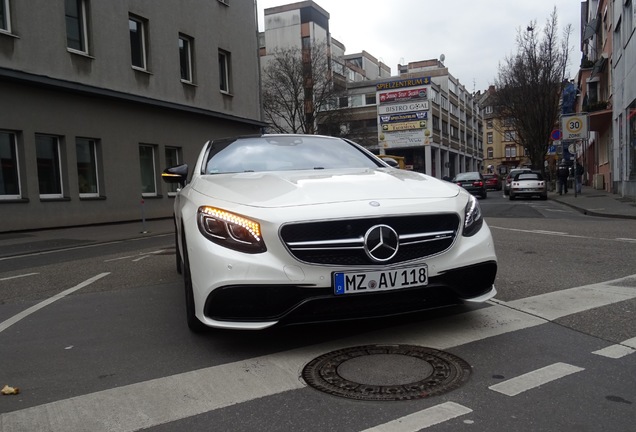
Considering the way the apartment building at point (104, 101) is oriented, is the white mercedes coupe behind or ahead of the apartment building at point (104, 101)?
ahead

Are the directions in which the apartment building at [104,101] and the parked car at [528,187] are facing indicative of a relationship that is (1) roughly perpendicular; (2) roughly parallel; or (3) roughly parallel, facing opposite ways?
roughly perpendicular

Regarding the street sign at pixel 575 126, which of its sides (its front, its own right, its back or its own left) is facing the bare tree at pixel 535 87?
back

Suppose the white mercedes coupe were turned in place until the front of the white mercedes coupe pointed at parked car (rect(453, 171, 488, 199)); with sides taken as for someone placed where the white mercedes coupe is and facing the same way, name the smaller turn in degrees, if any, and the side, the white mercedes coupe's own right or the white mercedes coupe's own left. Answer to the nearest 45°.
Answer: approximately 135° to the white mercedes coupe's own left

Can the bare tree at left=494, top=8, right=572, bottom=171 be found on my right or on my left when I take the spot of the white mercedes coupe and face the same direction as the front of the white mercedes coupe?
on my left

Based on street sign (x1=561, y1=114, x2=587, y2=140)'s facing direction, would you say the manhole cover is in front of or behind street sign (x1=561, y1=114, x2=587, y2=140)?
in front

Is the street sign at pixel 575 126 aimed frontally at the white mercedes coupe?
yes

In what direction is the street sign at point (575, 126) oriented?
toward the camera

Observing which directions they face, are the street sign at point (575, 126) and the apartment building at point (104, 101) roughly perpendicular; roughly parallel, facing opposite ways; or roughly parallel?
roughly perpendicular
